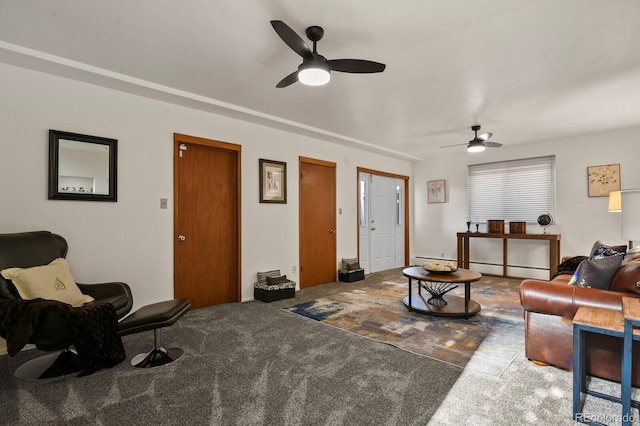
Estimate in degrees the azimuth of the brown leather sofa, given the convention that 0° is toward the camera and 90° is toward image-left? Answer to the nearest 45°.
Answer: approximately 90°

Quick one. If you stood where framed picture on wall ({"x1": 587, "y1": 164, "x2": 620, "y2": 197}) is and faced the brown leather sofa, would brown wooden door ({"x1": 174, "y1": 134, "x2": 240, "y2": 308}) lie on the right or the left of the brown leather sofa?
right

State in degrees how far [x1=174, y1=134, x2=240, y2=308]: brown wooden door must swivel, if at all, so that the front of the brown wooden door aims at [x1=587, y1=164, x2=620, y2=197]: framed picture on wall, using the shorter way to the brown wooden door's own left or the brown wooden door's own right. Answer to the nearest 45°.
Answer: approximately 45° to the brown wooden door's own left

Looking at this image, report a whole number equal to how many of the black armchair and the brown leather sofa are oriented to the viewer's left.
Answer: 1

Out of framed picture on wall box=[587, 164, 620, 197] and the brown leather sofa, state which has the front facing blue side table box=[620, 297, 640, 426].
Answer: the framed picture on wall

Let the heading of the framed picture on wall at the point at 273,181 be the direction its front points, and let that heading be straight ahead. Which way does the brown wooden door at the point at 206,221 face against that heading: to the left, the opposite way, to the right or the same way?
the same way

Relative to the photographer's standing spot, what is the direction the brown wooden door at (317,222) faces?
facing the viewer and to the right of the viewer

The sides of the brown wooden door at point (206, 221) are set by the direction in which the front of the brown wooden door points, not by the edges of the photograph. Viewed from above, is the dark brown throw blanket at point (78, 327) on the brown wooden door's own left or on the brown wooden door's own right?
on the brown wooden door's own right

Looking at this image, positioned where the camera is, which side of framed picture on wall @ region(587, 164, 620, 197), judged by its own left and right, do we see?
front

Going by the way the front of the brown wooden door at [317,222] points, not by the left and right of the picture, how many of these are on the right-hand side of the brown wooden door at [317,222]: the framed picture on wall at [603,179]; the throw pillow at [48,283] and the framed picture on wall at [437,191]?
1

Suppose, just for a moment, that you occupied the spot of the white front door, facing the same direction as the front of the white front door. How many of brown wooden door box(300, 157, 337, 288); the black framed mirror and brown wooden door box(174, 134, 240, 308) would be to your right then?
3

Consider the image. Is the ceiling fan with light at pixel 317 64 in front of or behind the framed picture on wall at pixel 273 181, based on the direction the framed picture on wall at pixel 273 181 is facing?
in front

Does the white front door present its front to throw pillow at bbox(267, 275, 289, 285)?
no

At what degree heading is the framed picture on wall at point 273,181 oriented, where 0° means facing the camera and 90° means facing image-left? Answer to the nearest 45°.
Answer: approximately 315°

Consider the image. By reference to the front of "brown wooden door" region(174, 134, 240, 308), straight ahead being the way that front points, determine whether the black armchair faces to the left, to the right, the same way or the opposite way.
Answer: the same way

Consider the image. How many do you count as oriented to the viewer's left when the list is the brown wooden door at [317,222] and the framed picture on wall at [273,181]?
0

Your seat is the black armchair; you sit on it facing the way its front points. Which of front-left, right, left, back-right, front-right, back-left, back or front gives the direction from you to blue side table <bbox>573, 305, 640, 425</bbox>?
front

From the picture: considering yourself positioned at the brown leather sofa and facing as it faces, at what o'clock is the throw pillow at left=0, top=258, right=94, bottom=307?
The throw pillow is roughly at 11 o'clock from the brown leather sofa.

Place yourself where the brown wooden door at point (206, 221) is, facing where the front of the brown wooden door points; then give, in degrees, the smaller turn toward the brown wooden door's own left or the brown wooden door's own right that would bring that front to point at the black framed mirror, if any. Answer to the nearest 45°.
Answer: approximately 90° to the brown wooden door's own right

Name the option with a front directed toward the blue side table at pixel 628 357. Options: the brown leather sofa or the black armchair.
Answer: the black armchair

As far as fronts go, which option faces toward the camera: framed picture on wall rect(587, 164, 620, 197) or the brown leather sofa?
the framed picture on wall

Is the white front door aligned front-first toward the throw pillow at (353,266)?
no

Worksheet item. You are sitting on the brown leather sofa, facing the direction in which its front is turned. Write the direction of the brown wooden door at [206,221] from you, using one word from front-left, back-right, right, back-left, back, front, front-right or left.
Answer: front
